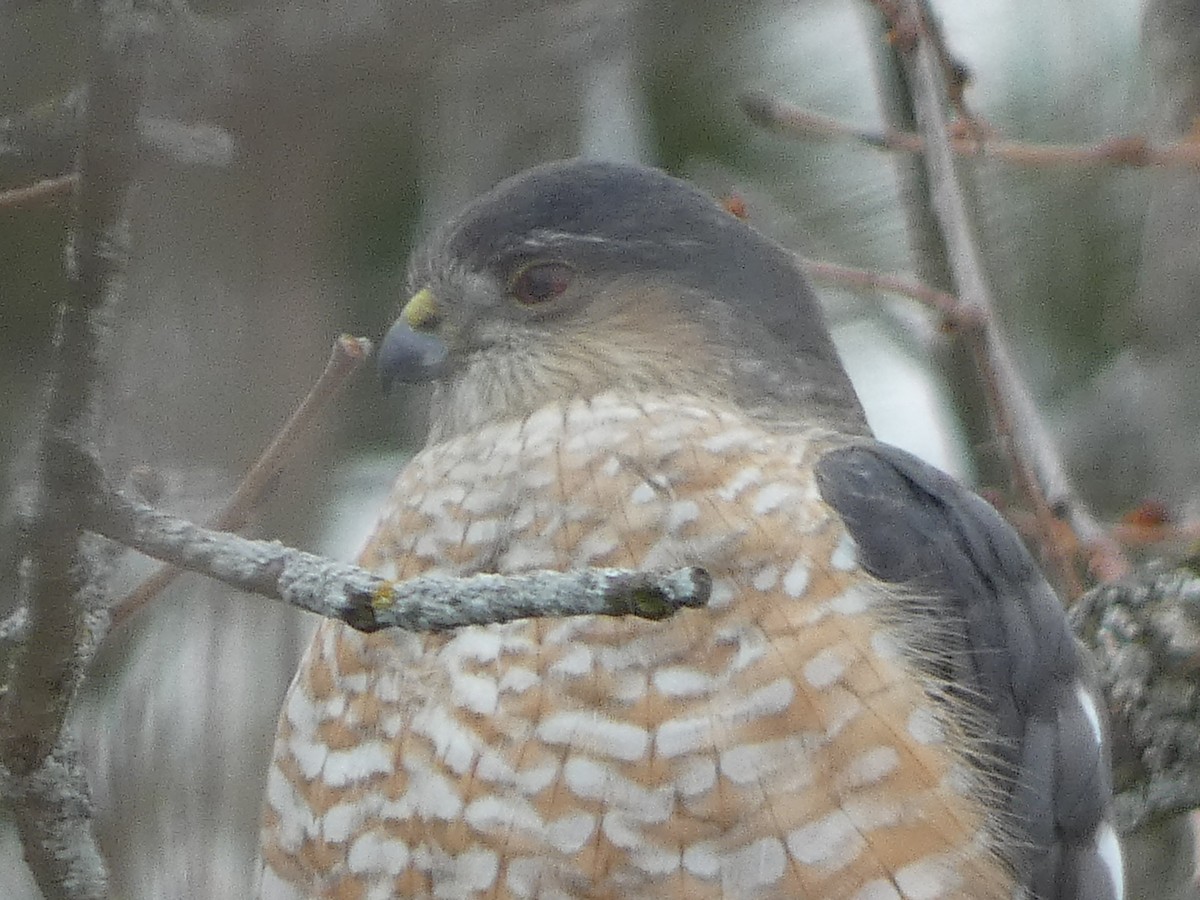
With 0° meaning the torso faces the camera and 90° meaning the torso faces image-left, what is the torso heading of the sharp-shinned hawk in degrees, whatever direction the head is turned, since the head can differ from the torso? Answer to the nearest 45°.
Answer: approximately 45°
